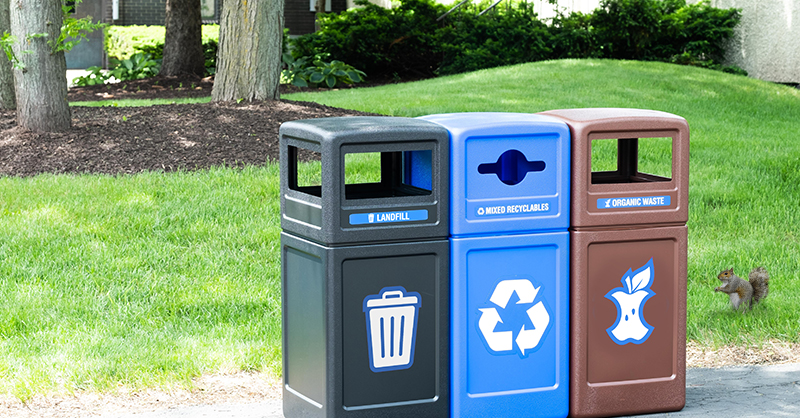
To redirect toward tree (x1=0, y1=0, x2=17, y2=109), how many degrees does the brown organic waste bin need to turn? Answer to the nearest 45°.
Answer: approximately 135° to its right

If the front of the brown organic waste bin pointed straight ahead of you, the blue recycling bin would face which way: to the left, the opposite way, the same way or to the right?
the same way

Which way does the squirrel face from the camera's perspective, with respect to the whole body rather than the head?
to the viewer's left

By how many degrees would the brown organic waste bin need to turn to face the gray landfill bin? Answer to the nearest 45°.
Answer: approximately 45° to its right

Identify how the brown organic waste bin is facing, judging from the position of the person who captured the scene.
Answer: facing the viewer

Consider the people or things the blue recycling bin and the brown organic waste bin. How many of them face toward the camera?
2

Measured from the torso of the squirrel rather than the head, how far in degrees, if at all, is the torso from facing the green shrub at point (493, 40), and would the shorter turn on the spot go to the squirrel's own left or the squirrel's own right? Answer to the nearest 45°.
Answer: approximately 90° to the squirrel's own right

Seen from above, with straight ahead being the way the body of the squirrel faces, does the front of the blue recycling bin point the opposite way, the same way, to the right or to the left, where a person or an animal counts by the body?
to the left

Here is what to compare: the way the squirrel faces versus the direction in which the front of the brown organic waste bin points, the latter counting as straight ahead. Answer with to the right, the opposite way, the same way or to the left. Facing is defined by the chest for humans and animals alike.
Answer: to the right

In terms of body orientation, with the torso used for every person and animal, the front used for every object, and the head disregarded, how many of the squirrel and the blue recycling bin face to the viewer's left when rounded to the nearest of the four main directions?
1

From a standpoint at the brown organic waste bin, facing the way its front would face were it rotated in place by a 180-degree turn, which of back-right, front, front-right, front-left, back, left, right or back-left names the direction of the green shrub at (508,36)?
front

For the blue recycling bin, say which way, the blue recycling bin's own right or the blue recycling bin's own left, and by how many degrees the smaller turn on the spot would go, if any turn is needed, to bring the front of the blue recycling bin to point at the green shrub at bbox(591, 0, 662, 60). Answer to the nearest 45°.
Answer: approximately 180°

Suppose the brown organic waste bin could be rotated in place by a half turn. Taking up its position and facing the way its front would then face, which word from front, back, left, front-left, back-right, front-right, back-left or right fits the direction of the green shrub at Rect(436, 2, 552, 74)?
front

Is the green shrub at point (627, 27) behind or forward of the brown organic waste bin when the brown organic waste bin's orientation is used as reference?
behind

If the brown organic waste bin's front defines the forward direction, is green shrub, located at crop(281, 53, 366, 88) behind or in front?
behind

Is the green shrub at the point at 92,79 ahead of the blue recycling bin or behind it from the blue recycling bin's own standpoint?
behind

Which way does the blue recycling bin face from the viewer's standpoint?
toward the camera

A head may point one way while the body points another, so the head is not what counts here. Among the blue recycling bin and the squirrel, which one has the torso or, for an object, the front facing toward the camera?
the blue recycling bin
